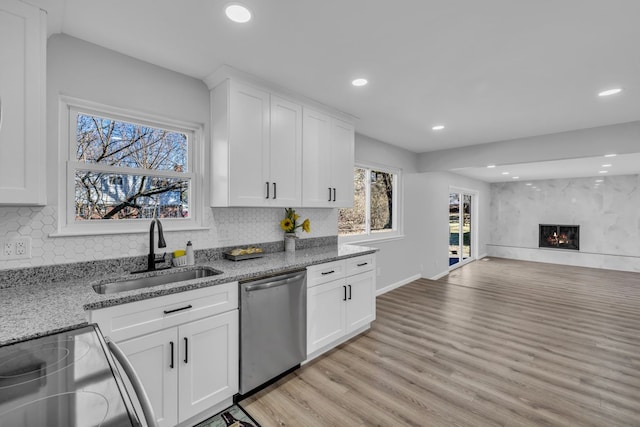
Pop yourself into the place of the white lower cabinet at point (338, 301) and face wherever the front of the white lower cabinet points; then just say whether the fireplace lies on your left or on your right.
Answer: on your left

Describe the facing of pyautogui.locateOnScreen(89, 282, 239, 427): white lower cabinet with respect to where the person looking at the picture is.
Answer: facing the viewer and to the right of the viewer

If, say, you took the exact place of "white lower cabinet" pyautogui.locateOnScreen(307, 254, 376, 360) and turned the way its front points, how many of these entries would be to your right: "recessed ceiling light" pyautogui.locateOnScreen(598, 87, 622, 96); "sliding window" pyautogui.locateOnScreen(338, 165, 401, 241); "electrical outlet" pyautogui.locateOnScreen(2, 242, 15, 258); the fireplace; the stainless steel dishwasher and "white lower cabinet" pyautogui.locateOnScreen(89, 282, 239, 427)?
3

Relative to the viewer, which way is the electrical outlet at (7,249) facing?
toward the camera

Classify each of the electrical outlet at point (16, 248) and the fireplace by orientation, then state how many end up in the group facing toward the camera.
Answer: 2

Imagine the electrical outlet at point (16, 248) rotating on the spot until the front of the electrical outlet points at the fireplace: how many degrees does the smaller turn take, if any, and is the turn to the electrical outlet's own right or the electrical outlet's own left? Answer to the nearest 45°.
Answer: approximately 90° to the electrical outlet's own left

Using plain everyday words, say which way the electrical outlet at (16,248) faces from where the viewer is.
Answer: facing the viewer

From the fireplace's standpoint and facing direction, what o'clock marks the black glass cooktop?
The black glass cooktop is roughly at 12 o'clock from the fireplace.

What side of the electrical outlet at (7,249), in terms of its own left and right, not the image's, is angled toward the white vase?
left

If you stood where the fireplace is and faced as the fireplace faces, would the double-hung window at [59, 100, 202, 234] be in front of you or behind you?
in front

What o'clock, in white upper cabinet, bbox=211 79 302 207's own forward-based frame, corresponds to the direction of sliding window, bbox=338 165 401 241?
The sliding window is roughly at 9 o'clock from the white upper cabinet.
